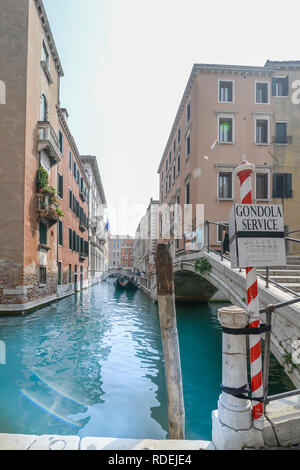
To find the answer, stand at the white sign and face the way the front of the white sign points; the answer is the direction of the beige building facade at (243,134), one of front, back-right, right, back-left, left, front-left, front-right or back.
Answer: back

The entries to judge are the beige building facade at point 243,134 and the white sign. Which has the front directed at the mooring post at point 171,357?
the beige building facade

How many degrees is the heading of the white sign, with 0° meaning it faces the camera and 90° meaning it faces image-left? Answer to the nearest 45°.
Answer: approximately 0°

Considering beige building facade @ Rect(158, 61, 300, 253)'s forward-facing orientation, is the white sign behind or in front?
in front

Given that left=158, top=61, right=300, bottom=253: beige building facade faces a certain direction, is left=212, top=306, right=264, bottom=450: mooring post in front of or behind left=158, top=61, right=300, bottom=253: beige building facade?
in front

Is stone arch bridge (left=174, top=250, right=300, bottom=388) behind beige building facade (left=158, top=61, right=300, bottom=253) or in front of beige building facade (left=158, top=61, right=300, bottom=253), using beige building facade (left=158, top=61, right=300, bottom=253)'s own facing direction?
in front
